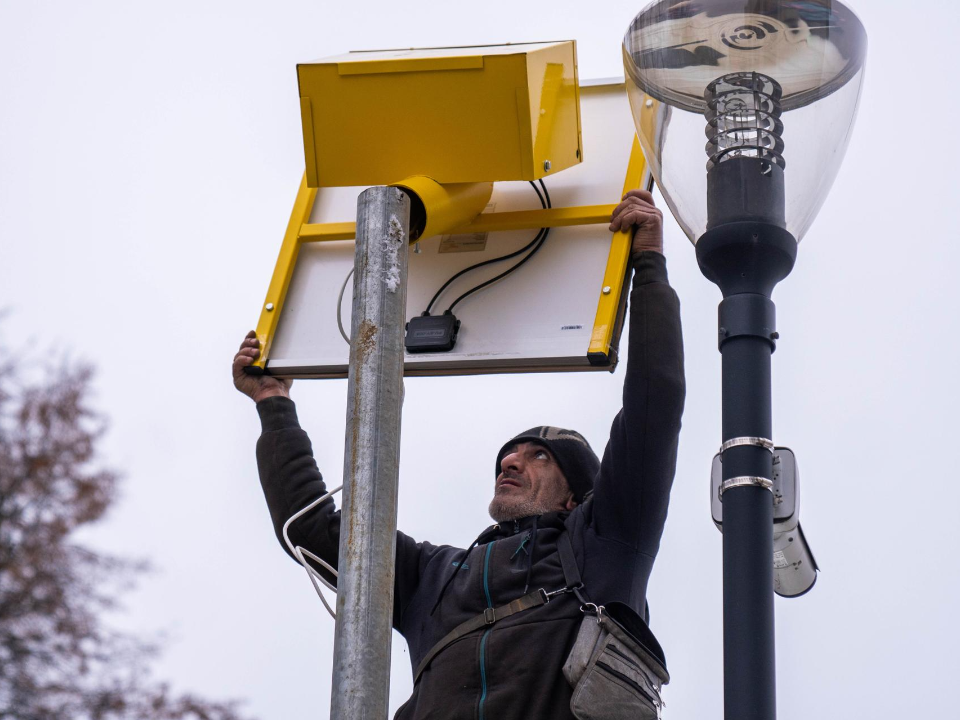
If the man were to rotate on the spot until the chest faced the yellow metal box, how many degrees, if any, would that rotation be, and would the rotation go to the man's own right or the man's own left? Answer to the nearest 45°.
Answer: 0° — they already face it

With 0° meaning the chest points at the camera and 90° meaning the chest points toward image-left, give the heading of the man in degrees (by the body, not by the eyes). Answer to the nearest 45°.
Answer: approximately 45°

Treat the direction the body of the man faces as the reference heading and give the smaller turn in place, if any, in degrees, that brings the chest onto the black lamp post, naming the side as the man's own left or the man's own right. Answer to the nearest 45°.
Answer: approximately 45° to the man's own left
